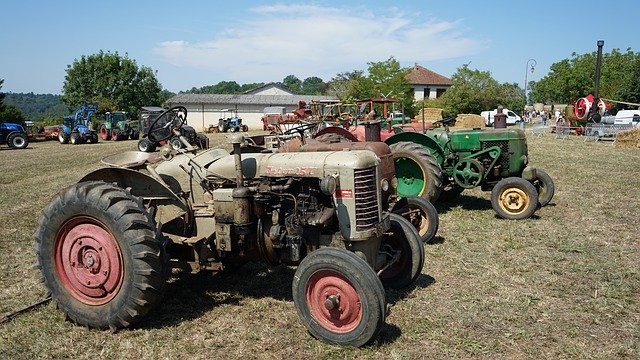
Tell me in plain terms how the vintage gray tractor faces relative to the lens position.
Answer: facing the viewer and to the right of the viewer

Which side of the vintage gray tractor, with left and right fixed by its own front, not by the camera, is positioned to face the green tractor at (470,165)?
left

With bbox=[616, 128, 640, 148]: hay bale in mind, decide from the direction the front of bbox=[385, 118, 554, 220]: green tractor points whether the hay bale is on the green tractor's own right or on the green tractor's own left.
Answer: on the green tractor's own left

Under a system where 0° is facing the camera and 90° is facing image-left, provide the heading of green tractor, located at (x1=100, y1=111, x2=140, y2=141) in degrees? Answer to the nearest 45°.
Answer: approximately 315°

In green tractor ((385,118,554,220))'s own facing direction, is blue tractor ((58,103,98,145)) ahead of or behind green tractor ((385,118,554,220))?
behind

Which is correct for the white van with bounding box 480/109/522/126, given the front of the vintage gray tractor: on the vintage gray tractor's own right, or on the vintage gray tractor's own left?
on the vintage gray tractor's own left

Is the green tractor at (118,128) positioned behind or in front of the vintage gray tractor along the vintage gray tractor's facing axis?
behind
